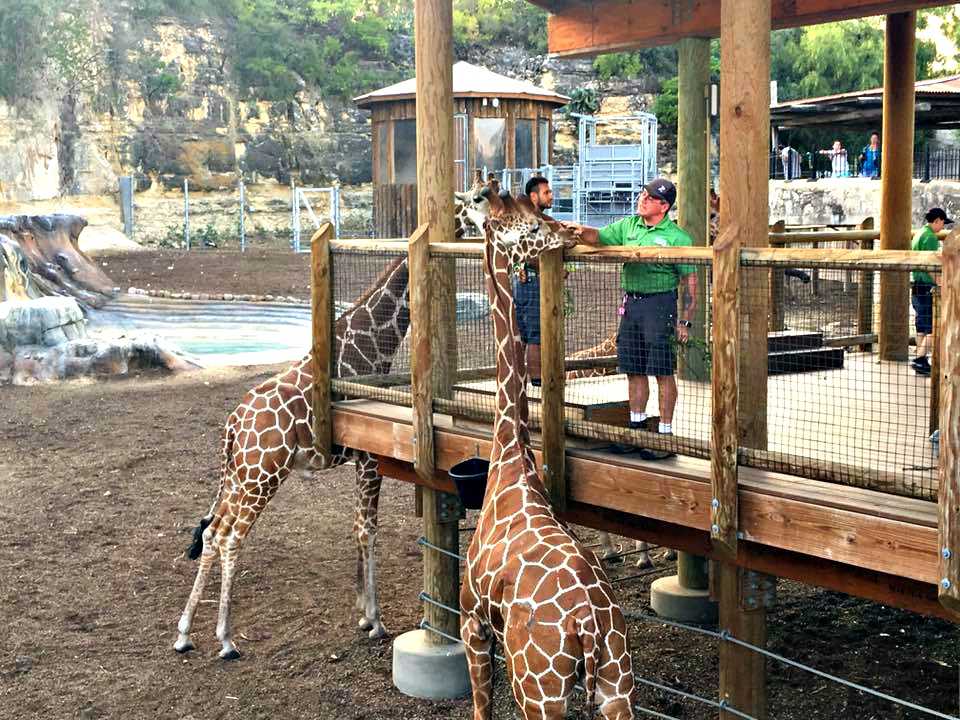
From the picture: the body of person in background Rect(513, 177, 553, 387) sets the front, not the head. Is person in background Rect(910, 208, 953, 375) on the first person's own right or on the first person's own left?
on the first person's own left

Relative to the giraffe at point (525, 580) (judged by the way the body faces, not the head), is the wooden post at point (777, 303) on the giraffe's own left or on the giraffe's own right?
on the giraffe's own right

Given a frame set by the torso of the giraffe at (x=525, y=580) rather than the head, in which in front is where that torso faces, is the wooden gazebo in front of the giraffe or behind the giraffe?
in front

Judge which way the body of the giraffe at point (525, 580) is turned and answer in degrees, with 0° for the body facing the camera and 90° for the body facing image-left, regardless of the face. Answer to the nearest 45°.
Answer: approximately 135°

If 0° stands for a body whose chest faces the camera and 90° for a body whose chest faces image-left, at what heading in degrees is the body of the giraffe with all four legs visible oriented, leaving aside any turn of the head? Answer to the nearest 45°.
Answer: approximately 270°

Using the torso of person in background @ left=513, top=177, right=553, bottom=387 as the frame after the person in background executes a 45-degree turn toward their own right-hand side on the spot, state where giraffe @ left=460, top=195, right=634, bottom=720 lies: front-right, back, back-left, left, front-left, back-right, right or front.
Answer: front
